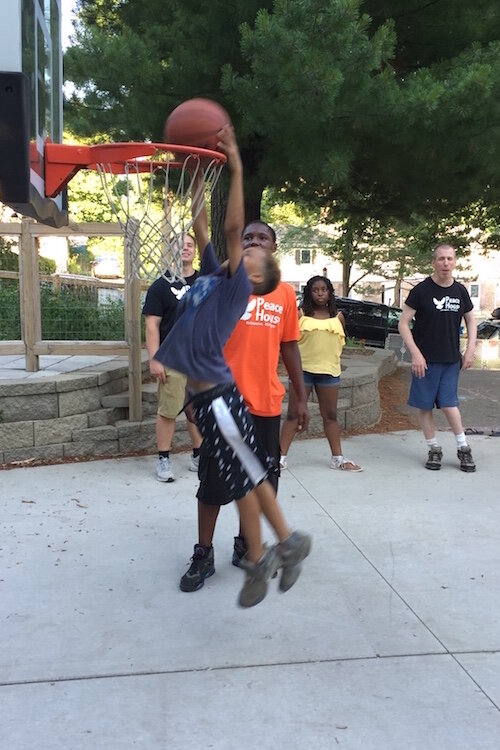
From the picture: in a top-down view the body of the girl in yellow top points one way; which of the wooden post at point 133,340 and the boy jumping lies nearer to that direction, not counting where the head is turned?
the boy jumping

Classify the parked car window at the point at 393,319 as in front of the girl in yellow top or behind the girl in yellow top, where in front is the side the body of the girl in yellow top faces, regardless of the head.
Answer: behind

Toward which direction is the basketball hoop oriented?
to the viewer's right

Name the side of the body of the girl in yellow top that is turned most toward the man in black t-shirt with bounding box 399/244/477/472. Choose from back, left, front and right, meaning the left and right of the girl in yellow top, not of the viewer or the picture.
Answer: left

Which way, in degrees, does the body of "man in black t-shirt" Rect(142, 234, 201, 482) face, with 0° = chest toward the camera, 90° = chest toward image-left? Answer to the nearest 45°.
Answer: approximately 315°

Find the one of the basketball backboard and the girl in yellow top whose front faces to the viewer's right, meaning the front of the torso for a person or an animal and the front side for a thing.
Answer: the basketball backboard

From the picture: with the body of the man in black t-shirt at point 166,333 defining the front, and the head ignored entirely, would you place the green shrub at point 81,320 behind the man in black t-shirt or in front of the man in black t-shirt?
behind

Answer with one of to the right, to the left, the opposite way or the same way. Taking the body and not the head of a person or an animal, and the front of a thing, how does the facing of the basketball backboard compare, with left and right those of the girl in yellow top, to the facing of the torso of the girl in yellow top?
to the left

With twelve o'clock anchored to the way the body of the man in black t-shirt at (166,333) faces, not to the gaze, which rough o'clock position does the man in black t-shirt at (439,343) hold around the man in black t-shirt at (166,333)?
the man in black t-shirt at (439,343) is roughly at 10 o'clock from the man in black t-shirt at (166,333).

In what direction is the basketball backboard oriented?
to the viewer's right

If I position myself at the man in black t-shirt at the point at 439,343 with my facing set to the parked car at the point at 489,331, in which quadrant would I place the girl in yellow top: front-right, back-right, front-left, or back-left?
back-left

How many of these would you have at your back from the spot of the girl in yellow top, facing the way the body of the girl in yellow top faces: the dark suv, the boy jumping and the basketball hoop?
1
